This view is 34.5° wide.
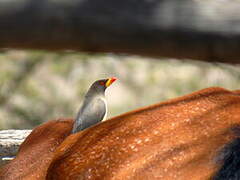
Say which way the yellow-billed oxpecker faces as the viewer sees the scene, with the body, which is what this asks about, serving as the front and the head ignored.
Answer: to the viewer's right
